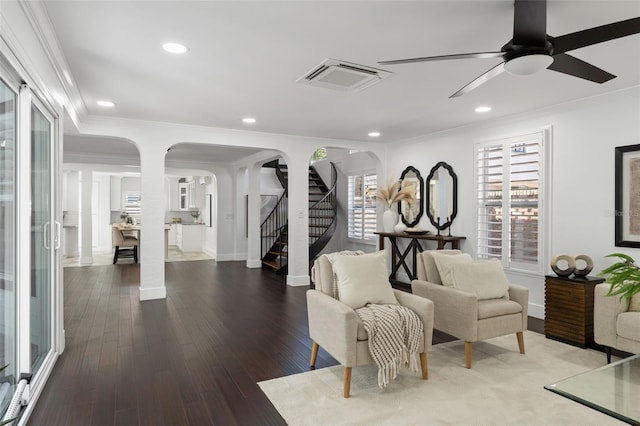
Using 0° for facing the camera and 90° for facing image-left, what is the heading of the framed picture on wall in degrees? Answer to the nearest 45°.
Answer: approximately 45°

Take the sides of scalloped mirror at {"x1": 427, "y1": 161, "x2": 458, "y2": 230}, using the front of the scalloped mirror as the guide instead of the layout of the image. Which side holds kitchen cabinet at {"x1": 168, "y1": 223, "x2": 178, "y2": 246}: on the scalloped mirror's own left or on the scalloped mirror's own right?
on the scalloped mirror's own right

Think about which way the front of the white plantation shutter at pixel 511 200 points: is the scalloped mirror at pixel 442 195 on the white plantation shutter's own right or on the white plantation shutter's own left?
on the white plantation shutter's own right

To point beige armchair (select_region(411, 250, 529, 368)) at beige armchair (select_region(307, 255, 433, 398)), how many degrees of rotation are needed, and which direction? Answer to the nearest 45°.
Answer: approximately 90° to its right

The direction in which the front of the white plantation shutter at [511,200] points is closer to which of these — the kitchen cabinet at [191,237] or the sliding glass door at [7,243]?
the sliding glass door

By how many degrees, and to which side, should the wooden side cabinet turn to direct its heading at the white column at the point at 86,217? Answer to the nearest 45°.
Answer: approximately 45° to its right

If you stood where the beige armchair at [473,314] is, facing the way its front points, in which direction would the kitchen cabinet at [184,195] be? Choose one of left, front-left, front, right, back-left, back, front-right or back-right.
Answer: back

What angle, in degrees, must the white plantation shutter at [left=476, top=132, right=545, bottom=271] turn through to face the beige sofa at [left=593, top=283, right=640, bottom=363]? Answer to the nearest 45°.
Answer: approximately 90° to its left

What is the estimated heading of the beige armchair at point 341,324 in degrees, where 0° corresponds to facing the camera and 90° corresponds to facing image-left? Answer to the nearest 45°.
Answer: approximately 315°

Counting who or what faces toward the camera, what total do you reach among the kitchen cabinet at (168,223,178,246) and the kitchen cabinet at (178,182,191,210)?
2
